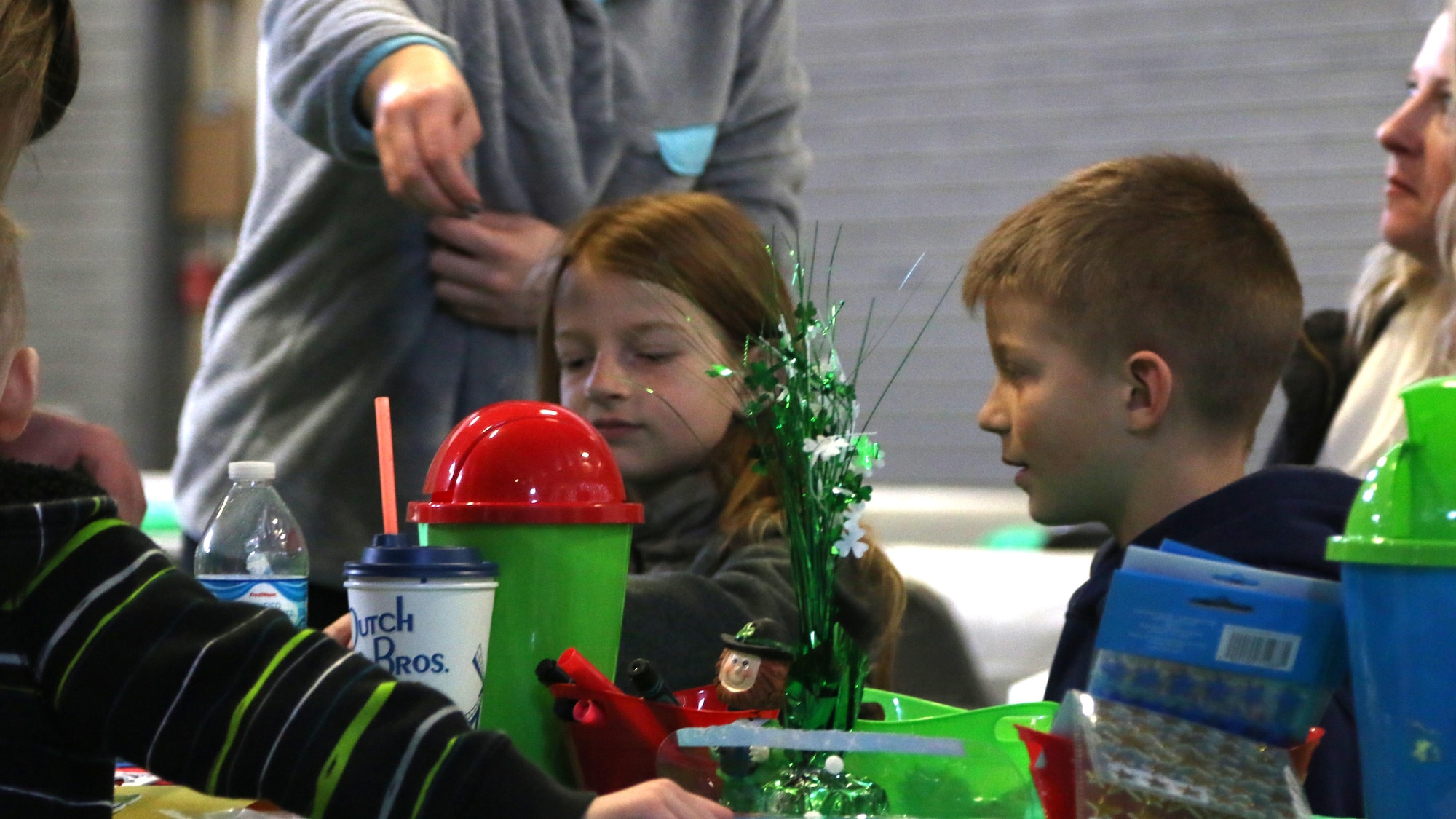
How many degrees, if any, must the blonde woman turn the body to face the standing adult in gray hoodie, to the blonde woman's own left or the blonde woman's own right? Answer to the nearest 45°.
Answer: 0° — they already face them

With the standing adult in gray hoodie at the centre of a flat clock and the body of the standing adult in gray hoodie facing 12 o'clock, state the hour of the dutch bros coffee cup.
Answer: The dutch bros coffee cup is roughly at 12 o'clock from the standing adult in gray hoodie.

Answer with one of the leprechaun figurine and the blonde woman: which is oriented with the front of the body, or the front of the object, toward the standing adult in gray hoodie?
the blonde woman

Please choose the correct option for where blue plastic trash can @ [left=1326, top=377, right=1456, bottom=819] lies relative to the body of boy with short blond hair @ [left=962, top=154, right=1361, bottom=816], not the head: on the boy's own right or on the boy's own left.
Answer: on the boy's own left

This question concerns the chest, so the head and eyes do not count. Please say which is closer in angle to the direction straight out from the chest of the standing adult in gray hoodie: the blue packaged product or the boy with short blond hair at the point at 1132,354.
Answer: the blue packaged product

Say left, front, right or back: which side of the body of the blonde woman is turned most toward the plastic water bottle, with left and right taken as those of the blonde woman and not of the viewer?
front

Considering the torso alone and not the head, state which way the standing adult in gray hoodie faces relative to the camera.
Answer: toward the camera

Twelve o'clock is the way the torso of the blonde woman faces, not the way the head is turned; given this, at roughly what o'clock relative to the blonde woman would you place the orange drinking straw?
The orange drinking straw is roughly at 11 o'clock from the blonde woman.

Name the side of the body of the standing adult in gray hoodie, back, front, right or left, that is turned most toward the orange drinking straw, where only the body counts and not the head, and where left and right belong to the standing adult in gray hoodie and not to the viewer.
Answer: front

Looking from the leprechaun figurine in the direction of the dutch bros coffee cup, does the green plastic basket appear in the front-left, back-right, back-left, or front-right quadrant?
back-left

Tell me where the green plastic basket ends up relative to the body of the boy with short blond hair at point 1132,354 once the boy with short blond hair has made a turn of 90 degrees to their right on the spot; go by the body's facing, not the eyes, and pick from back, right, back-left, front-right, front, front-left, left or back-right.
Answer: back

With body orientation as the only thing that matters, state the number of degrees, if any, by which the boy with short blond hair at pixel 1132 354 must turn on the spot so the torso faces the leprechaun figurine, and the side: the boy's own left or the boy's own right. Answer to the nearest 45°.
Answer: approximately 90° to the boy's own left

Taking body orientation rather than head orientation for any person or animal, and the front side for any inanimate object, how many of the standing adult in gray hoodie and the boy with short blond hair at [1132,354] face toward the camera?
1

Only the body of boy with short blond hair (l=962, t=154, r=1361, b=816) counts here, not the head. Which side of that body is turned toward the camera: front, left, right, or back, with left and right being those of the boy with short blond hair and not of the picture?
left
